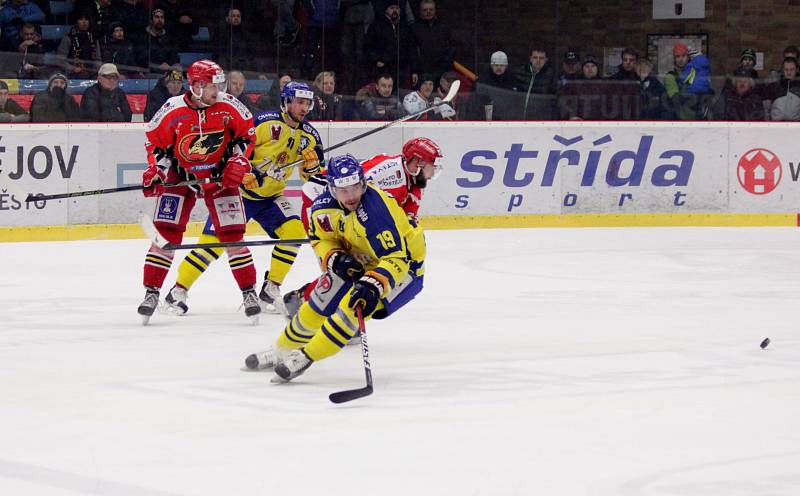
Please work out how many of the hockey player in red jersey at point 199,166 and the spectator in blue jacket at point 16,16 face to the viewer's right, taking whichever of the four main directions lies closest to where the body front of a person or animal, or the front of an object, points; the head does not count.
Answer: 0

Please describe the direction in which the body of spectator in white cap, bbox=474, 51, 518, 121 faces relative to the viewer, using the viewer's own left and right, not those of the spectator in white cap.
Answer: facing the viewer

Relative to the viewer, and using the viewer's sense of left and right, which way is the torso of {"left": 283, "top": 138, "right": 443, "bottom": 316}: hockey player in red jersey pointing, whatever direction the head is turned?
facing to the right of the viewer

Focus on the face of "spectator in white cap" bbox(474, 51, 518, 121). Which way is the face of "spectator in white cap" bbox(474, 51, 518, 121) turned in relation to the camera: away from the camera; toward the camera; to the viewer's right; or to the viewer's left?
toward the camera

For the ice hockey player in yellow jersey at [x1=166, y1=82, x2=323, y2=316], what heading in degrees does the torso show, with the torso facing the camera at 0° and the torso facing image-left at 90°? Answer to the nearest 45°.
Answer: approximately 315°

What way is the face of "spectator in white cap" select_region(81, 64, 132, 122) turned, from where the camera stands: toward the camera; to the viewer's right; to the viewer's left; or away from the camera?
toward the camera

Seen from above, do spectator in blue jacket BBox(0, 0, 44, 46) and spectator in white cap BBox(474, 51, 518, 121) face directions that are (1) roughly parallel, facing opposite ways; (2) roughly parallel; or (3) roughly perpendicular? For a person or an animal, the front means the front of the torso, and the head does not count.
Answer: roughly parallel

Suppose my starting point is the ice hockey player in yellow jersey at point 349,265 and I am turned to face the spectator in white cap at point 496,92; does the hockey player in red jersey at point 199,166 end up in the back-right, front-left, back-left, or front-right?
front-left

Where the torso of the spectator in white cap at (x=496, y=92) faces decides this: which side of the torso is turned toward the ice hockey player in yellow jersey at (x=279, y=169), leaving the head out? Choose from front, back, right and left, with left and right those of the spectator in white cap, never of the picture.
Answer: front

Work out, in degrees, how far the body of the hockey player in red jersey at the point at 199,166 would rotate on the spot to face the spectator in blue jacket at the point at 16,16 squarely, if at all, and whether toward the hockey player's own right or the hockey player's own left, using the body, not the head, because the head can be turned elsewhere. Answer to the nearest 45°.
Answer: approximately 180°

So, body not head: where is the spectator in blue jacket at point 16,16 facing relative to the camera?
toward the camera
